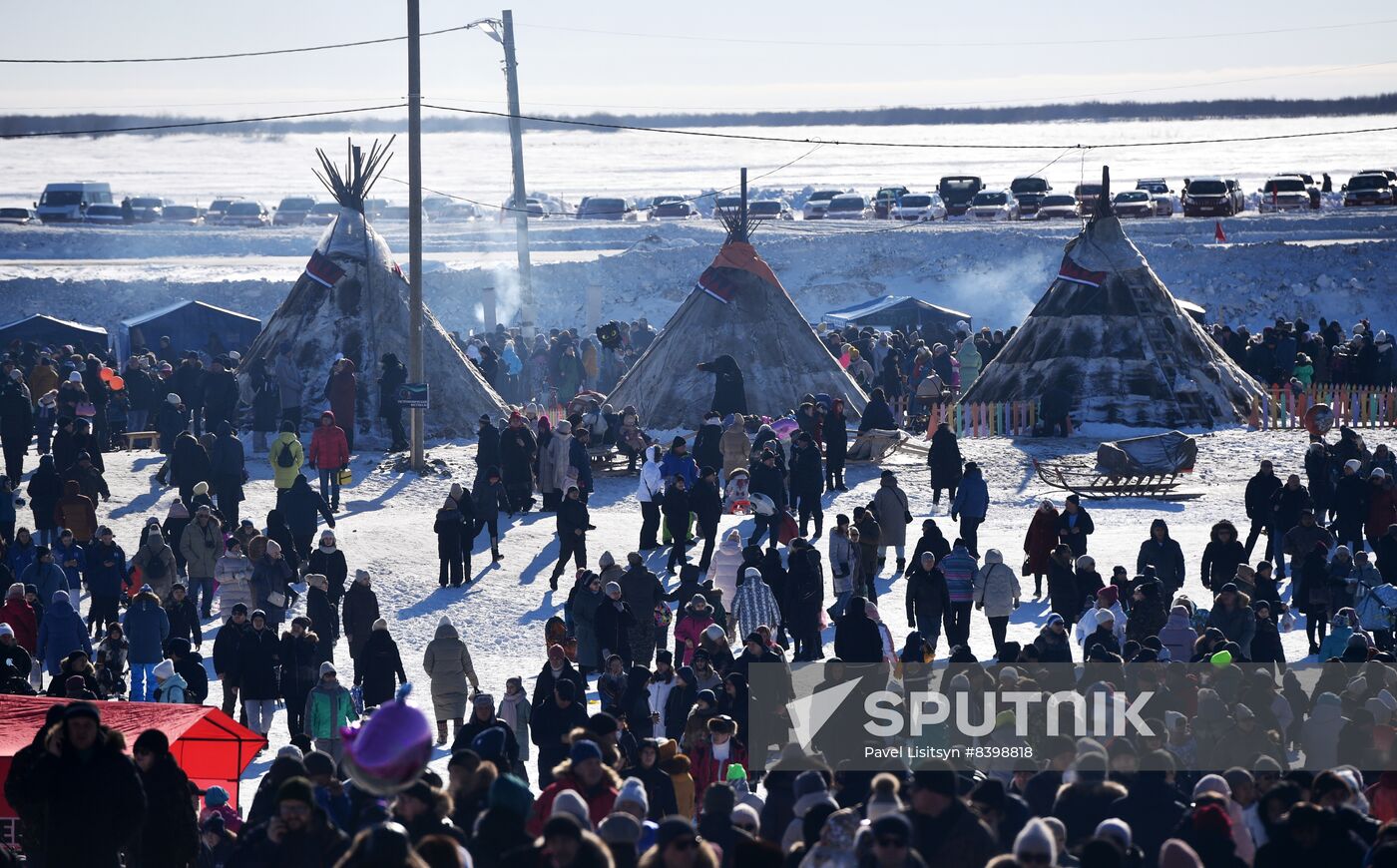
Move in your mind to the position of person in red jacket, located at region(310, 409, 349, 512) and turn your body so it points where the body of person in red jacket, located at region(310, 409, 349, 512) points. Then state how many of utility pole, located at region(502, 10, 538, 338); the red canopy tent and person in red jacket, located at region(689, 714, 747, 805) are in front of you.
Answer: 2

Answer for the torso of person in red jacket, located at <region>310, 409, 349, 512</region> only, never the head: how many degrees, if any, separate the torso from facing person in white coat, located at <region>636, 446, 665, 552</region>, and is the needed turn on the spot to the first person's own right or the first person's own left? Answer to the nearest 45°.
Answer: approximately 45° to the first person's own left

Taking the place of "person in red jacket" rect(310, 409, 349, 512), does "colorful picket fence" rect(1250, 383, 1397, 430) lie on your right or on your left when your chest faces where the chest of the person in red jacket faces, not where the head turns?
on your left

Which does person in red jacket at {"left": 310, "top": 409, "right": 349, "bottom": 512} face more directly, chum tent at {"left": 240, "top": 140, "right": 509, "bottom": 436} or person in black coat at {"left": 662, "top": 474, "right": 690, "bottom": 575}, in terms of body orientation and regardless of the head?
the person in black coat

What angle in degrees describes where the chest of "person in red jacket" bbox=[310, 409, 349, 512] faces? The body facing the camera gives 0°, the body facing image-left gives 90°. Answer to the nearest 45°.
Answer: approximately 0°

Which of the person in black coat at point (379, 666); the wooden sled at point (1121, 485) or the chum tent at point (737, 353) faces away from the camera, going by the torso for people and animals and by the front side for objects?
the person in black coat

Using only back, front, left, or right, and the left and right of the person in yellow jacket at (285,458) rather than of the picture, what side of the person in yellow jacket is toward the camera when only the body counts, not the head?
back

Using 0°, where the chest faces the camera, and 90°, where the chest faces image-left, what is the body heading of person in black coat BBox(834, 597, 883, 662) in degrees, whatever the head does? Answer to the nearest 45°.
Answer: approximately 180°

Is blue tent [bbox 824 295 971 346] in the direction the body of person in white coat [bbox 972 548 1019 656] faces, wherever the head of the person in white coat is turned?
yes

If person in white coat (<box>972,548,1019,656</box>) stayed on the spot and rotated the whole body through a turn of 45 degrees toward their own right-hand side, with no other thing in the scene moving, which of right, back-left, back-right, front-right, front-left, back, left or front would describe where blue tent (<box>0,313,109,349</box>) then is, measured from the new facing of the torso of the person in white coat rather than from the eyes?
left

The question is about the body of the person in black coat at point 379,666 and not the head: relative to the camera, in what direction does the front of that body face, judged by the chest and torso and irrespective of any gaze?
away from the camera

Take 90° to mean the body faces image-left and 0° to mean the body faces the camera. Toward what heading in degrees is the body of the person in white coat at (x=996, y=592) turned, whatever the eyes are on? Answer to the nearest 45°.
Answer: approximately 180°

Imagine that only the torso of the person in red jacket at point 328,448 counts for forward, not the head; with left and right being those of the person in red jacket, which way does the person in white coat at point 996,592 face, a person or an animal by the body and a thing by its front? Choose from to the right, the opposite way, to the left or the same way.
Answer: the opposite way

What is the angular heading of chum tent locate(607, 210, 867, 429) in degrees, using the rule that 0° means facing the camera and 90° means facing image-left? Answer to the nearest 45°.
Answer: approximately 0°

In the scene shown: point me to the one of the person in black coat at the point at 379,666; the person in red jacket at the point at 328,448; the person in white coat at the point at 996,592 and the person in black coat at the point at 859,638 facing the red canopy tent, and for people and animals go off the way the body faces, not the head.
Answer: the person in red jacket
